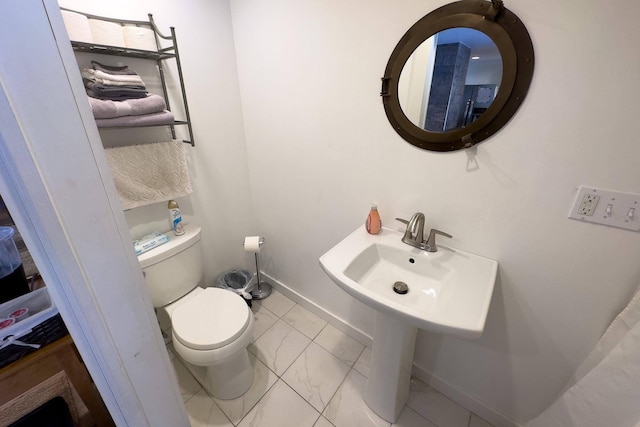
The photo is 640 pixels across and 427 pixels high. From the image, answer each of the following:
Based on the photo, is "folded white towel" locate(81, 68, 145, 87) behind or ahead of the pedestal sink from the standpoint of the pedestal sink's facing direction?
ahead

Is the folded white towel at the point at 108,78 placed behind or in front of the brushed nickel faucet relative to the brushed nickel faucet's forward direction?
in front

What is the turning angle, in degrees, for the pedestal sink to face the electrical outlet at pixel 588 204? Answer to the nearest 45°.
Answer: approximately 135° to its left

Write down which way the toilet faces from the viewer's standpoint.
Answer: facing the viewer and to the right of the viewer

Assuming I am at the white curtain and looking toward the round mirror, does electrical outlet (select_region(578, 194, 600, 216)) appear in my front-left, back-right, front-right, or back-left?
front-right

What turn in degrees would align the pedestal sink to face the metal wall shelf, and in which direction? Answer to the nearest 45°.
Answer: approximately 45° to its right

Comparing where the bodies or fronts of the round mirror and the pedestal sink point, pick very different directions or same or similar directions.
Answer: same or similar directions

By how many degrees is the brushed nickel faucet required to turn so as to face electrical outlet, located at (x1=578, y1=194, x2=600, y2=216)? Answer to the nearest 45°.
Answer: approximately 135° to its left

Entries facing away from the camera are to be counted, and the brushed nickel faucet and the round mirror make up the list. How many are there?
0

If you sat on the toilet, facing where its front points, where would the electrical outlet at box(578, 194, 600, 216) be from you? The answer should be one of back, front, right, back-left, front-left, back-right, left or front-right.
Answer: front

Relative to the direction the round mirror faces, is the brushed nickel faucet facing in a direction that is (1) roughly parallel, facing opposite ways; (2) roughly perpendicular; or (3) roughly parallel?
roughly parallel

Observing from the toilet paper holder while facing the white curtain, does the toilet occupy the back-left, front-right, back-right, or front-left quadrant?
front-right

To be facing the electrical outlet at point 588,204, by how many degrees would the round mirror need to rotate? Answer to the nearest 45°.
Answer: approximately 135° to its left
